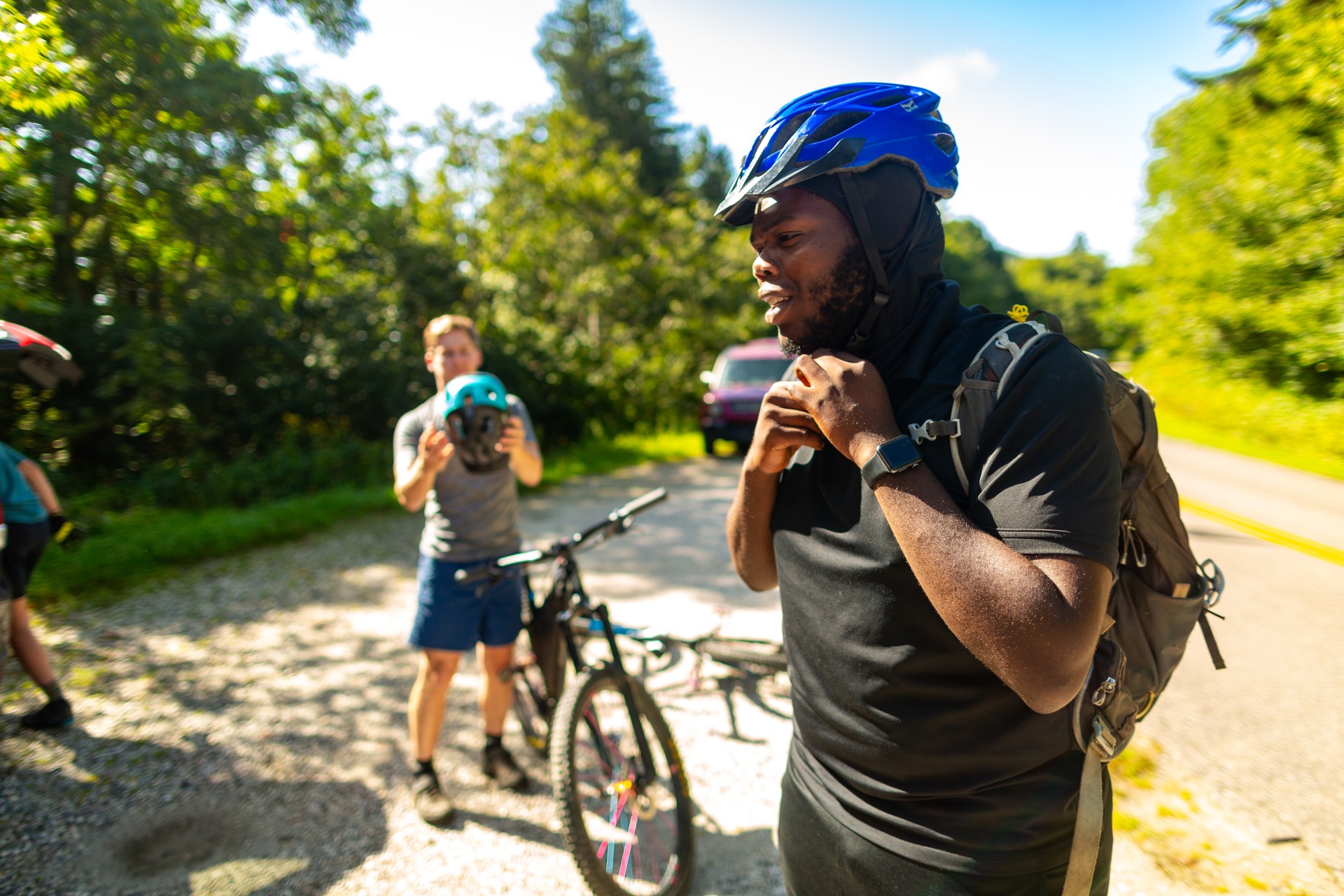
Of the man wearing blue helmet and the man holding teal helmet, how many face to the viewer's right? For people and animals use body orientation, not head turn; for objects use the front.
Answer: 0

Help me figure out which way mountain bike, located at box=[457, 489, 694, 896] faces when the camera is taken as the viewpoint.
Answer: facing the viewer and to the right of the viewer

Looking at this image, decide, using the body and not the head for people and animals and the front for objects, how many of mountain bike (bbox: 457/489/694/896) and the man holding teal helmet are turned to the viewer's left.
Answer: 0

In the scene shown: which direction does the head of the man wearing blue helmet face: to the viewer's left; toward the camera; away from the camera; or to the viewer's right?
to the viewer's left

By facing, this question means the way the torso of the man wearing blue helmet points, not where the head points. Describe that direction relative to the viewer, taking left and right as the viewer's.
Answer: facing the viewer and to the left of the viewer

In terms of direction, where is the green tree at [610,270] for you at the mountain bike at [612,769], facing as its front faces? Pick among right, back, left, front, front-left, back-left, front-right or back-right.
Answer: back-left

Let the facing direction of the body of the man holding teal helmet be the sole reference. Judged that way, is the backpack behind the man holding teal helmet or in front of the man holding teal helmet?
in front

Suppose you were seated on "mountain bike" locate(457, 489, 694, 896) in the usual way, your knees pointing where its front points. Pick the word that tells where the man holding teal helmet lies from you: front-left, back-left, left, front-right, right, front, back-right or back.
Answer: back

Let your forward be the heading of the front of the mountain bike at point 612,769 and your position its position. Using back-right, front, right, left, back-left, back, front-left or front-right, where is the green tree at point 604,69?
back-left

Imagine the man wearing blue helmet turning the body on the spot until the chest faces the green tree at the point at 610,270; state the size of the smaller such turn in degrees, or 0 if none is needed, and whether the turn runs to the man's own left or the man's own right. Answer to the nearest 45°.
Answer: approximately 90° to the man's own right

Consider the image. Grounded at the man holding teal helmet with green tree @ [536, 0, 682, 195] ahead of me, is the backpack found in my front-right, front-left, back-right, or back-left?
back-right

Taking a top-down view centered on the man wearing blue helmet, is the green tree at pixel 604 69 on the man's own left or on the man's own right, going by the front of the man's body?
on the man's own right

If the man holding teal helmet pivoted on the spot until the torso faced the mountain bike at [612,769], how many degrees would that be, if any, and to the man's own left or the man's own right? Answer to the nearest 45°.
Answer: approximately 45° to the man's own left

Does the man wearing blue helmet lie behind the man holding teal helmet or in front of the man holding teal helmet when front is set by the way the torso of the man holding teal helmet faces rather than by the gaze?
in front

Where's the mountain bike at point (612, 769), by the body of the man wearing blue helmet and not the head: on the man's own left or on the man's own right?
on the man's own right

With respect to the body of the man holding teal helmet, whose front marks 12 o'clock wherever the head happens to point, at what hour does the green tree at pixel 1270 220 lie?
The green tree is roughly at 8 o'clock from the man holding teal helmet.

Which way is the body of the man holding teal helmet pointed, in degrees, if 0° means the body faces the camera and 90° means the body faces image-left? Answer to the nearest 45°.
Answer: approximately 0°
